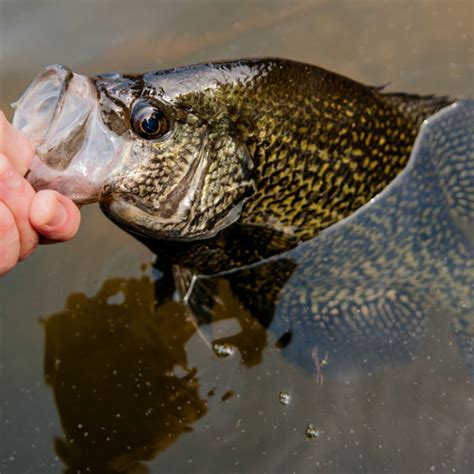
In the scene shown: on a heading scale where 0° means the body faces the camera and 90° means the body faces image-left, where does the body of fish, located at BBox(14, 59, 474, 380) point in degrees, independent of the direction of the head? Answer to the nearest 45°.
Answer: approximately 90°
